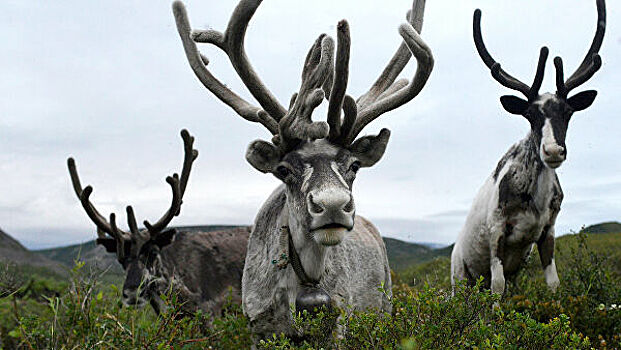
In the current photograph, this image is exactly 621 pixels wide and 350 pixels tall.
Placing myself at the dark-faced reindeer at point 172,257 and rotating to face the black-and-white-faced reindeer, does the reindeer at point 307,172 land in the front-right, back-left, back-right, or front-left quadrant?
front-right

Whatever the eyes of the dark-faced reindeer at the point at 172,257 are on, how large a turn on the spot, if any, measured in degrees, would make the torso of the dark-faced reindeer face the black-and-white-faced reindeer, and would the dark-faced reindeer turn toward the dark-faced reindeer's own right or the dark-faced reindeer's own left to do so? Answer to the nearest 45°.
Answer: approximately 90° to the dark-faced reindeer's own left

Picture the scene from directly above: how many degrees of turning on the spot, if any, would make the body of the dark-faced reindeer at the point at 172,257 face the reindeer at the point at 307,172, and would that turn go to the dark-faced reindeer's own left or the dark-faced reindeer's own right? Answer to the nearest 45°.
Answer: approximately 45° to the dark-faced reindeer's own left

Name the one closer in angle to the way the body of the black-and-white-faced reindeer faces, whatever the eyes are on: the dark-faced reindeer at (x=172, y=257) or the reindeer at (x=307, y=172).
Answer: the reindeer

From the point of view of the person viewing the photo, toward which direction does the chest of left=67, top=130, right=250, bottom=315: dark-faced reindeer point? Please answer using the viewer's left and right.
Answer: facing the viewer and to the left of the viewer

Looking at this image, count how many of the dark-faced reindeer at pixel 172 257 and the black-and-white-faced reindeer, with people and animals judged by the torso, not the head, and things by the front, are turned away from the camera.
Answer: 0

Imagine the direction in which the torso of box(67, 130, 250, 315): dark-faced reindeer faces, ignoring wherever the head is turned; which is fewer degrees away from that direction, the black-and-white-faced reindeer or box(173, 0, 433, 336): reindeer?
the reindeer
